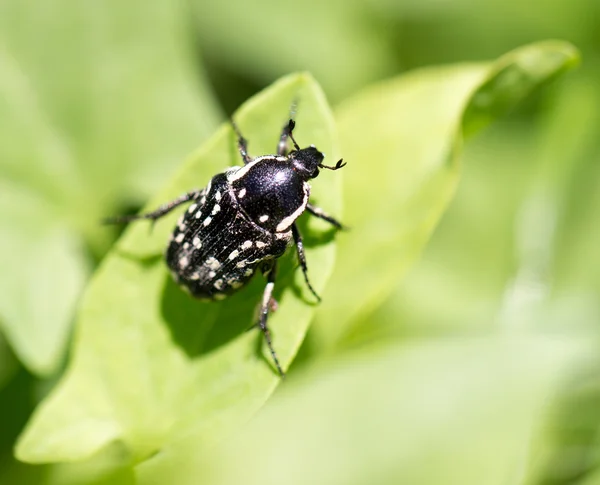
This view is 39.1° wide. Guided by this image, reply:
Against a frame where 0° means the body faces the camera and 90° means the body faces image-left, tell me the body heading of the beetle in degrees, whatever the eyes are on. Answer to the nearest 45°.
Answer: approximately 225°

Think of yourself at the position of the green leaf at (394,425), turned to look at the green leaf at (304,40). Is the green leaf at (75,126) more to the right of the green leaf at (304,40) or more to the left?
left

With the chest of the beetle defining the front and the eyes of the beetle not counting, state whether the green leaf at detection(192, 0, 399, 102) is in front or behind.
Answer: in front

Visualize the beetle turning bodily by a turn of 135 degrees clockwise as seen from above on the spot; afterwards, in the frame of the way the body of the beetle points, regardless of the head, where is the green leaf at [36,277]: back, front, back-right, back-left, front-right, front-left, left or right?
back-right

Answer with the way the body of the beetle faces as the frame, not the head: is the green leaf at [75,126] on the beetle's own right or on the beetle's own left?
on the beetle's own left

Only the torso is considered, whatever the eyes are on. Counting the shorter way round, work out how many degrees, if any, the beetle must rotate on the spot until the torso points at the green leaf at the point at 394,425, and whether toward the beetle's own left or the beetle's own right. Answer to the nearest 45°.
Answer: approximately 135° to the beetle's own right
